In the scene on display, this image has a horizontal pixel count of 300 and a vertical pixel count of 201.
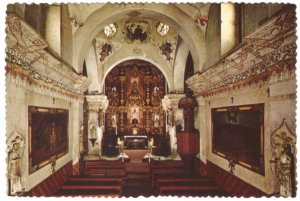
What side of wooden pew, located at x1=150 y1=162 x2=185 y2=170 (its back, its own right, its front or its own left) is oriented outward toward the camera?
back

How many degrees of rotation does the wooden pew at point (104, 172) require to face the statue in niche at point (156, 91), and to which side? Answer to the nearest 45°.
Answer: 0° — it already faces it

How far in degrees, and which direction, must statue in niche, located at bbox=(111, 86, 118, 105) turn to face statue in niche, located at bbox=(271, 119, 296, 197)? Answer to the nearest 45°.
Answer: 0° — it already faces it

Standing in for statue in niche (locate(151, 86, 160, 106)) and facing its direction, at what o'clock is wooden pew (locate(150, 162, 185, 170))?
The wooden pew is roughly at 12 o'clock from the statue in niche.

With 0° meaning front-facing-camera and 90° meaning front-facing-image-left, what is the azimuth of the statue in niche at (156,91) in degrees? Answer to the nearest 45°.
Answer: approximately 0°

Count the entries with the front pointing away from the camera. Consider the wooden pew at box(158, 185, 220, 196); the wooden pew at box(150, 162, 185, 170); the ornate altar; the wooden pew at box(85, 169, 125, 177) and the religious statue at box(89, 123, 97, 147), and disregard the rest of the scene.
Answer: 3

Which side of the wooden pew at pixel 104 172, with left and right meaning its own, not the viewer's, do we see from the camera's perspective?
back
